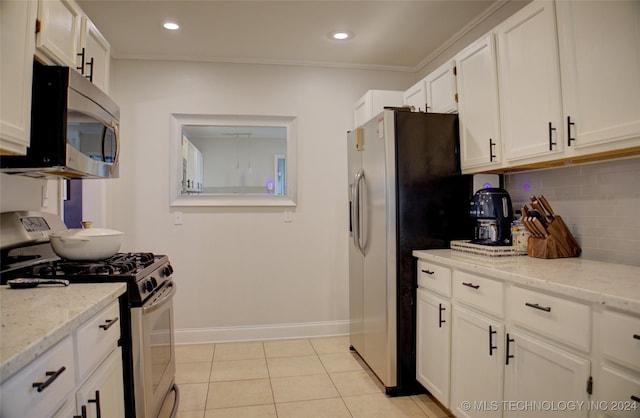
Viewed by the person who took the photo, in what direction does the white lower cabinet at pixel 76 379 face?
facing to the right of the viewer

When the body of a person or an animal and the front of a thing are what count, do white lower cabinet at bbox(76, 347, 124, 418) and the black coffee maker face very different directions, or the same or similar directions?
very different directions

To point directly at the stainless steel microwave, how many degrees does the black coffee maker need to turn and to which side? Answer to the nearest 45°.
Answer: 0° — it already faces it

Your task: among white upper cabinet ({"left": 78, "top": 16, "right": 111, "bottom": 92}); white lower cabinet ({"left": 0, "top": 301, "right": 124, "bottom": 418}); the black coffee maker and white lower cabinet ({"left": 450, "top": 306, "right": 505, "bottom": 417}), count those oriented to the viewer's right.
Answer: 2

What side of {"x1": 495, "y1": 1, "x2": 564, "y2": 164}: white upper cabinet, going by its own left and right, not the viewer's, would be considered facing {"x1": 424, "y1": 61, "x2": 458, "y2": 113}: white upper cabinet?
right

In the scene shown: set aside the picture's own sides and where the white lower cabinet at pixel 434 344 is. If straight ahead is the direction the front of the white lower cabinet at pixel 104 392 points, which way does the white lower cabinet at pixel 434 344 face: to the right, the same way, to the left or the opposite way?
the opposite way

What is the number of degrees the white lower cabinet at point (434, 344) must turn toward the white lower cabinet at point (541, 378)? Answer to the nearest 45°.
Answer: approximately 90° to its left

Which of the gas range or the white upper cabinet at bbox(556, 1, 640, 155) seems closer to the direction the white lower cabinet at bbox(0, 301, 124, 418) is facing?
the white upper cabinet

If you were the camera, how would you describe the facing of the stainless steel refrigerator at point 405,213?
facing the viewer and to the left of the viewer

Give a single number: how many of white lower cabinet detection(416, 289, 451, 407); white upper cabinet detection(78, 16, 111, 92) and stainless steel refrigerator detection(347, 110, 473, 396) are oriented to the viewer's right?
1

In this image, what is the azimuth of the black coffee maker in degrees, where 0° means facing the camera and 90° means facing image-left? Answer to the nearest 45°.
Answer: approximately 45°
